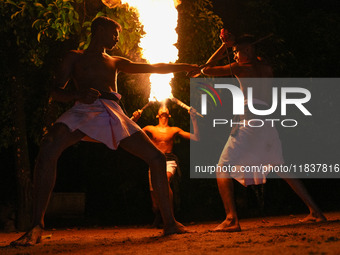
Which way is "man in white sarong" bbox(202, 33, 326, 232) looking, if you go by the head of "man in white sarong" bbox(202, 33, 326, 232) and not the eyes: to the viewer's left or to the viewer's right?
to the viewer's left

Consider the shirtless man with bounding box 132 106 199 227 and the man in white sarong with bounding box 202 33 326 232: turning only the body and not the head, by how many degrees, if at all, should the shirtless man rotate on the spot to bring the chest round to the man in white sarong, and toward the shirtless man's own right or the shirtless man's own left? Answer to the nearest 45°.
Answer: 0° — they already face them

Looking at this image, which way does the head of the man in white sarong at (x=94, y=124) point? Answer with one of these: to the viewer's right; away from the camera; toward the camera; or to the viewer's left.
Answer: to the viewer's right

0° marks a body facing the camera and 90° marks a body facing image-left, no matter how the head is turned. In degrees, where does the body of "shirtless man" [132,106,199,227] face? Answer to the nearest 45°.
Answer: approximately 0°

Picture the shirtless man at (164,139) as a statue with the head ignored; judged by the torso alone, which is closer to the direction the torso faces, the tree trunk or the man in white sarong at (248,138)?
the man in white sarong

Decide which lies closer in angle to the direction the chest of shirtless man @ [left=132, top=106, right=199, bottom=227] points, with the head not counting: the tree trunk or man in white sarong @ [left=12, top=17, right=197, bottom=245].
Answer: the man in white sarong

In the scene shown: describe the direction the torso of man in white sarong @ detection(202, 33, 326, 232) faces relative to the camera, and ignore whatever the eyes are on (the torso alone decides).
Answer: to the viewer's left

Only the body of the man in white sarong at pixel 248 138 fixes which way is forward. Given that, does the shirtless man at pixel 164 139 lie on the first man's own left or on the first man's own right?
on the first man's own right

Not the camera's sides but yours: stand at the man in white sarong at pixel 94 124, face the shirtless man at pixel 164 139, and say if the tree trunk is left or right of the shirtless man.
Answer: left
